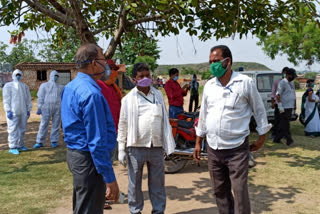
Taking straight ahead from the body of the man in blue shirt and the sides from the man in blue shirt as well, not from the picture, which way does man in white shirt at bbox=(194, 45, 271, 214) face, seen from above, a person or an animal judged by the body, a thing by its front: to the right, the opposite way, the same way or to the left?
the opposite way

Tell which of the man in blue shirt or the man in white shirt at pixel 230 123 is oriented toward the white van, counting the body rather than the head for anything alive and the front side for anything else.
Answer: the man in blue shirt

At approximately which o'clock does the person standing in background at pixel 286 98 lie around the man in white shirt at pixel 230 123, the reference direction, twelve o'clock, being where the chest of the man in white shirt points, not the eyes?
The person standing in background is roughly at 5 o'clock from the man in white shirt.

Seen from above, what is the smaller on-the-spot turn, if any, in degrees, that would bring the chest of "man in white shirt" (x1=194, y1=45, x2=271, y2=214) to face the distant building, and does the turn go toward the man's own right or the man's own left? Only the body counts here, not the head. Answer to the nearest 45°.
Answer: approximately 90° to the man's own right

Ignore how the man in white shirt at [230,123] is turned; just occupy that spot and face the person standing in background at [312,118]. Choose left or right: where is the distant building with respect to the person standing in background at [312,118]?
left

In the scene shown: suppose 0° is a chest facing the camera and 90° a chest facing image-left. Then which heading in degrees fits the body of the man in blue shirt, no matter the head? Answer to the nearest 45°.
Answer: approximately 225°

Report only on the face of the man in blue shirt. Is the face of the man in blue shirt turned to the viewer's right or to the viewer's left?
to the viewer's right

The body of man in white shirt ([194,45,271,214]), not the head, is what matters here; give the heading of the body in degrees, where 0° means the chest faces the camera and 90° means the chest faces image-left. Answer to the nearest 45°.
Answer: approximately 45°

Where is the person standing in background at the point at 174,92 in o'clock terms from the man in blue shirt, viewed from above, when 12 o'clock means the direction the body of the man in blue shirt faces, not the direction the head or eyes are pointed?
The person standing in background is roughly at 11 o'clock from the man in blue shirt.

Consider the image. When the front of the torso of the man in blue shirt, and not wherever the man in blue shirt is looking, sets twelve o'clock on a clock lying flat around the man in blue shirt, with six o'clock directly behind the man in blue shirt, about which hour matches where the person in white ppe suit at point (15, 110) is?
The person in white ppe suit is roughly at 10 o'clock from the man in blue shirt.

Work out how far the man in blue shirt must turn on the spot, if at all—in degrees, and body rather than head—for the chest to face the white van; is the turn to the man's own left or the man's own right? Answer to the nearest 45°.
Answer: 0° — they already face it

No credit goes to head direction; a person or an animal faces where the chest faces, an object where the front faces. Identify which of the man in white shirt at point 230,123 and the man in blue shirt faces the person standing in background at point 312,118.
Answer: the man in blue shirt
